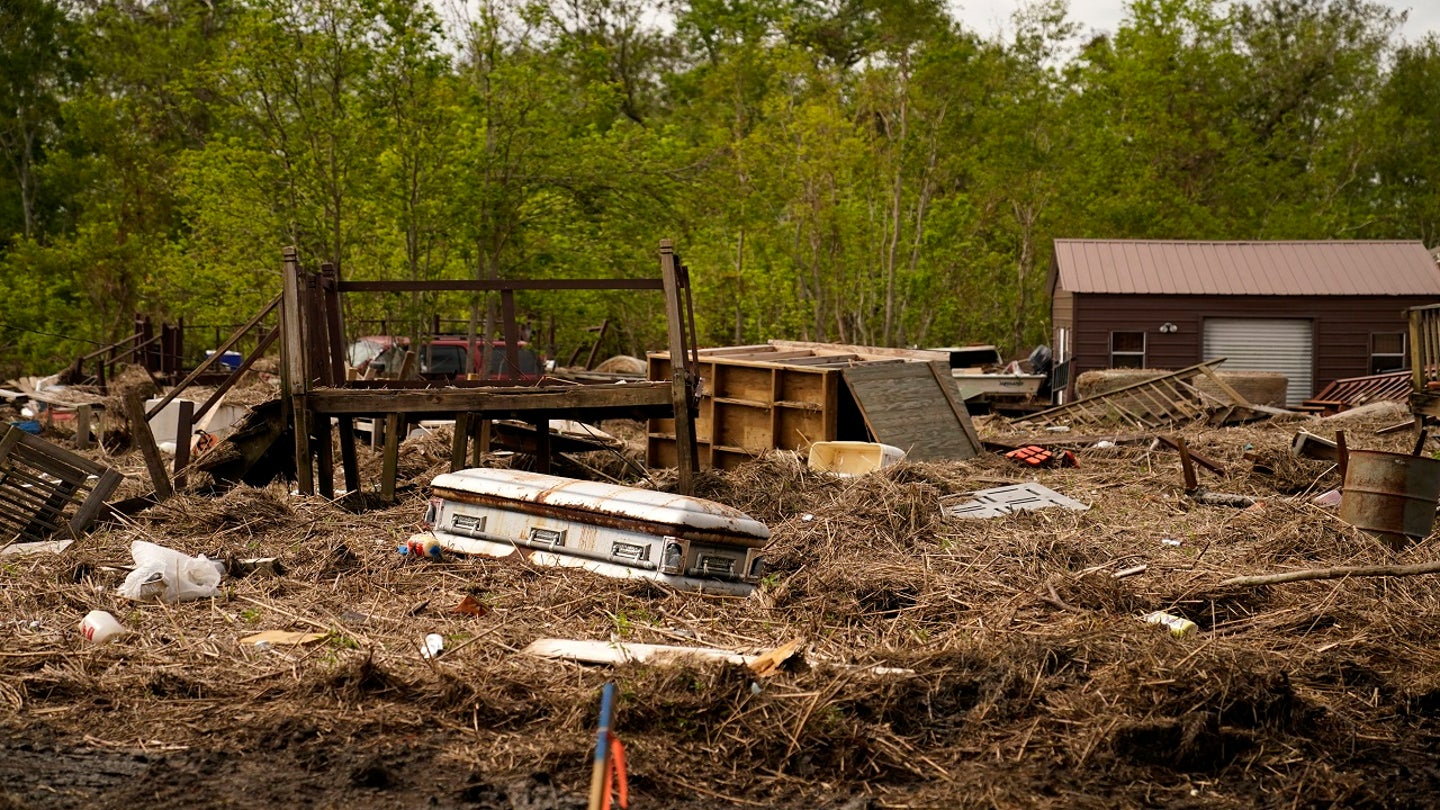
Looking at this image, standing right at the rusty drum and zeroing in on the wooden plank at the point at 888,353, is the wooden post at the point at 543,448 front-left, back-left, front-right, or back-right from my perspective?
front-left

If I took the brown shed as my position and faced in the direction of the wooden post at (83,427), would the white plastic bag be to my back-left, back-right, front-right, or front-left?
front-left

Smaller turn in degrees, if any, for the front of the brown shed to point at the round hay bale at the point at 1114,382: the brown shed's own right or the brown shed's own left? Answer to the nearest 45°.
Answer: approximately 45° to the brown shed's own right

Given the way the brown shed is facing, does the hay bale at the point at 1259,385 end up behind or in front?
in front

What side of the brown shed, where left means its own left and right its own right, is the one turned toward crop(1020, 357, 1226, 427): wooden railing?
front

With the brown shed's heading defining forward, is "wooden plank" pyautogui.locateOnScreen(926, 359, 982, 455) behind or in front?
in front

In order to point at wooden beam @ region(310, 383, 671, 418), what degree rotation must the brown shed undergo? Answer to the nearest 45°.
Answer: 0° — it already faces it

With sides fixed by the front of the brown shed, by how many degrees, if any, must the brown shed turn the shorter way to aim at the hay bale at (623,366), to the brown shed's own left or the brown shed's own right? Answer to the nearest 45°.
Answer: approximately 45° to the brown shed's own right

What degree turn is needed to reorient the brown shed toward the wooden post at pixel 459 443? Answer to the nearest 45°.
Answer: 0° — it already faces it

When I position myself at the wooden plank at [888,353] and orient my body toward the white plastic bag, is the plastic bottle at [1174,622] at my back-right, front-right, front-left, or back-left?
front-left

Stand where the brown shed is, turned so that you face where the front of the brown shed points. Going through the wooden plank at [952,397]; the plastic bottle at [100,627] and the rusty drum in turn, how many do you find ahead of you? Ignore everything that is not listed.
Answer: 3

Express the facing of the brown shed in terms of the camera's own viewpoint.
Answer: facing the viewer

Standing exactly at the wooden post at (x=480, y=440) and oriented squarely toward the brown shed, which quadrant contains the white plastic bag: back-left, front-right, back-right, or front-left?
back-right

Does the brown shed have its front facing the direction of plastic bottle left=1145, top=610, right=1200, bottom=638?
yes

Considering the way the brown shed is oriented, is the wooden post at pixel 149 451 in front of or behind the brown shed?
in front

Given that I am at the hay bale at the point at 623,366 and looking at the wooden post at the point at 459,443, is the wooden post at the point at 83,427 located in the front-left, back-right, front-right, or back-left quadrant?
front-right
